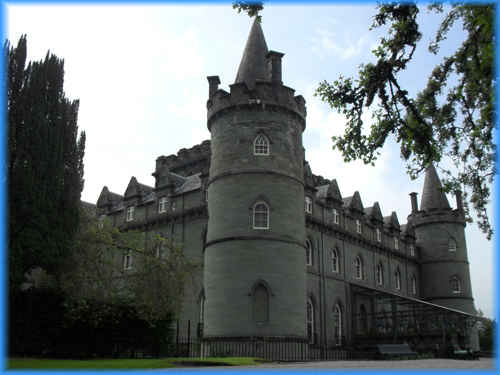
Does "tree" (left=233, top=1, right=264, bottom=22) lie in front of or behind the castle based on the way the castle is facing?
in front

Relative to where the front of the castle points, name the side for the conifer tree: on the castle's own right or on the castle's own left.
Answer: on the castle's own right

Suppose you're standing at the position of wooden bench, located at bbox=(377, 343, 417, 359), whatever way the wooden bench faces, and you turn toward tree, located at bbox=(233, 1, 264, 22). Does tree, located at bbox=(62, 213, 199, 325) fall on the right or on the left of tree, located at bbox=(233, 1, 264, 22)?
right

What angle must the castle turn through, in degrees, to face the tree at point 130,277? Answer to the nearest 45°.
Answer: approximately 90° to its right
